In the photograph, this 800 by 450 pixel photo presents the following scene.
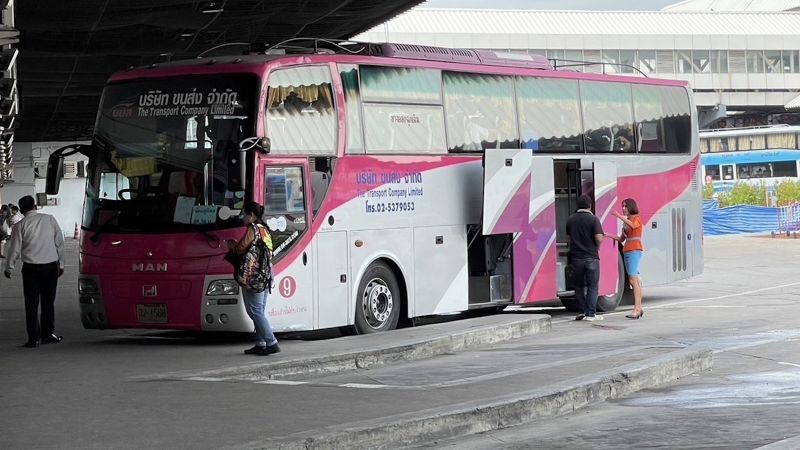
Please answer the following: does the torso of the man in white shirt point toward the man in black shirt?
no

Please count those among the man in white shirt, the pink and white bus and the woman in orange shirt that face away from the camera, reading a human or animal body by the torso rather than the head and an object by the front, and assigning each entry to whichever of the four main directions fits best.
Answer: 1

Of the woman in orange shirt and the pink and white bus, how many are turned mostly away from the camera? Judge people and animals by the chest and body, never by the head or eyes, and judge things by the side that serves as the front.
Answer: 0

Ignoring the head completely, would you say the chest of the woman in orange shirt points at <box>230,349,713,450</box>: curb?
no

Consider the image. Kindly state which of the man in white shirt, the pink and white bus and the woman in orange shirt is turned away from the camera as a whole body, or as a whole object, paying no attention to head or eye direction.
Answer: the man in white shirt

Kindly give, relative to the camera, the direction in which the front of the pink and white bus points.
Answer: facing the viewer and to the left of the viewer

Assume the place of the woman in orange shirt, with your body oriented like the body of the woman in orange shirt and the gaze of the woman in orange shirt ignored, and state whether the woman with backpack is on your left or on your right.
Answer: on your left

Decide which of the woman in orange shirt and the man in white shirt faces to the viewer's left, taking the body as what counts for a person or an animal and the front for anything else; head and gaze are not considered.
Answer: the woman in orange shirt

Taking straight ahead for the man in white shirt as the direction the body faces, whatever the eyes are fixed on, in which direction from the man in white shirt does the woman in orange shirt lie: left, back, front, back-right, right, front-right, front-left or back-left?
right

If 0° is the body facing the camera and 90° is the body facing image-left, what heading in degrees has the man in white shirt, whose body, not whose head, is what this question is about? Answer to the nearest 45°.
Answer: approximately 180°

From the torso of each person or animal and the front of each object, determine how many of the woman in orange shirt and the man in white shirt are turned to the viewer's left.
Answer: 1

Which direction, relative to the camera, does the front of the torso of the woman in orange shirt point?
to the viewer's left

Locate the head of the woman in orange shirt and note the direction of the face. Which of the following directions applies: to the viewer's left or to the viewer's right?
to the viewer's left
